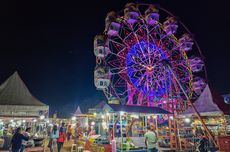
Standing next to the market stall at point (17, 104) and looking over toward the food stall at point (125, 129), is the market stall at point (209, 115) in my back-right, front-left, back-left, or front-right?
front-left

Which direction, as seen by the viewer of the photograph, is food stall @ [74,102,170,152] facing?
facing the viewer

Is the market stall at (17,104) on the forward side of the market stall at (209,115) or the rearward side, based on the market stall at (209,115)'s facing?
on the forward side

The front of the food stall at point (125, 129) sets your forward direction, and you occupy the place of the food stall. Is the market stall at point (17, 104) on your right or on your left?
on your right

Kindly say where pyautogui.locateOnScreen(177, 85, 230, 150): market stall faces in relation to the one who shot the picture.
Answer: facing the viewer and to the left of the viewer

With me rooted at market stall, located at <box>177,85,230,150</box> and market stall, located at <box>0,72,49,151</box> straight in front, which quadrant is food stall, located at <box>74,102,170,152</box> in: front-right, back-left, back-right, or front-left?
front-left

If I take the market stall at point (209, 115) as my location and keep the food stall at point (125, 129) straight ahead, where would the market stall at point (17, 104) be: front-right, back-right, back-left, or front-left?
front-right

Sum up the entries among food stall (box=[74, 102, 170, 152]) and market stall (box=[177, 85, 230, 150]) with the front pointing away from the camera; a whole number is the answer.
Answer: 0
